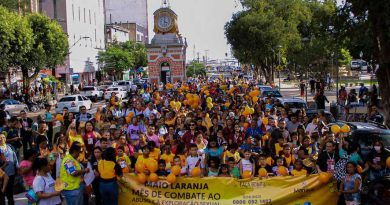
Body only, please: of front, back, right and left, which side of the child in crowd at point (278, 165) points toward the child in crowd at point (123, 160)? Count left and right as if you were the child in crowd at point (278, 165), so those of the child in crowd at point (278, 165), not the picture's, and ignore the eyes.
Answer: right

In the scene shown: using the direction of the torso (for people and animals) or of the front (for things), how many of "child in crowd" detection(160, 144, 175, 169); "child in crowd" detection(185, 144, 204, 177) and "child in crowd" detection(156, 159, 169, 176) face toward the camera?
3

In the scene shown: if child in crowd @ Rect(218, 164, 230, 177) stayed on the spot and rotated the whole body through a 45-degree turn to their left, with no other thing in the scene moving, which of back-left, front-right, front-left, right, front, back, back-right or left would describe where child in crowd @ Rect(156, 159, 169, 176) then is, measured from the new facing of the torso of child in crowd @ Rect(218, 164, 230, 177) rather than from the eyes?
back-right

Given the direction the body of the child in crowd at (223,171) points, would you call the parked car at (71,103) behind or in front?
behind

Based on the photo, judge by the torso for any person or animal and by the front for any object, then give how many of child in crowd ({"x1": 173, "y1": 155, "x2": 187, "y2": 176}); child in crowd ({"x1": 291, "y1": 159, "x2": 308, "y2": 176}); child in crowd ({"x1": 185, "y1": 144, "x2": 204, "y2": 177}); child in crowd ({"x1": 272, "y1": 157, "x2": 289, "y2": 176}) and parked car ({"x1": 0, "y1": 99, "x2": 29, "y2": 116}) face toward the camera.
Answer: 4

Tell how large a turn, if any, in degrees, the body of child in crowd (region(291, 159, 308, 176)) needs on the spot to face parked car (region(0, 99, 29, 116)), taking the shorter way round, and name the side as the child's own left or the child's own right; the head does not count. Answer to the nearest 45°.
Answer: approximately 135° to the child's own right

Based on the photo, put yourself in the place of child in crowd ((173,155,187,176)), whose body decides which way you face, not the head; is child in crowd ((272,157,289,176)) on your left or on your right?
on your left
